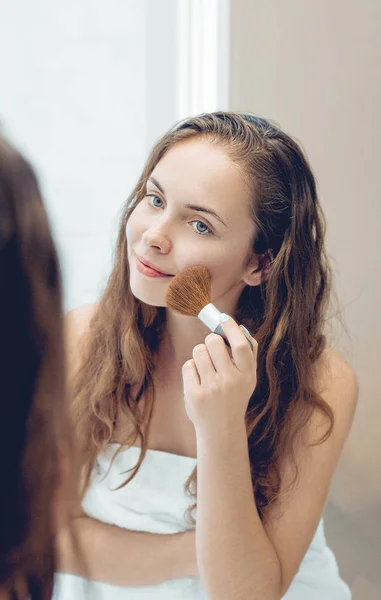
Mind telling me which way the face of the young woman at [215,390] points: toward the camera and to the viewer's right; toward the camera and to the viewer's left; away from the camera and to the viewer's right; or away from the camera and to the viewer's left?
toward the camera and to the viewer's left

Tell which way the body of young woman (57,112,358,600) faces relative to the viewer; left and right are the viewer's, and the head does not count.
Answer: facing the viewer and to the left of the viewer
